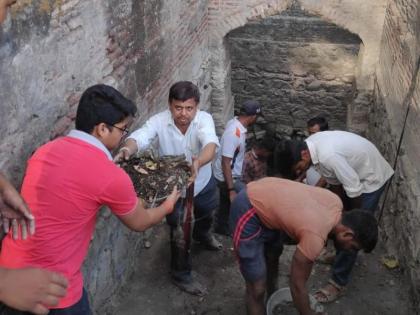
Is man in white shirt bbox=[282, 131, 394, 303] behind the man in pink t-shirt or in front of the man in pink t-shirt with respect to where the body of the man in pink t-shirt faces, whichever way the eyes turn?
in front

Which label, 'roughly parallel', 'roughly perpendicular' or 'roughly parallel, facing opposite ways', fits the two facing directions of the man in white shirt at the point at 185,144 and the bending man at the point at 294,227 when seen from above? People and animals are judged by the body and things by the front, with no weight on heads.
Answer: roughly perpendicular

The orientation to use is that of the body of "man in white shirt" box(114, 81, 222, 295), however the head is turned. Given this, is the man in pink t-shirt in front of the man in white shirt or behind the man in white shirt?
in front

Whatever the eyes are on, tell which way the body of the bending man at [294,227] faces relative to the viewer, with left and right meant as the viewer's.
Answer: facing to the right of the viewer

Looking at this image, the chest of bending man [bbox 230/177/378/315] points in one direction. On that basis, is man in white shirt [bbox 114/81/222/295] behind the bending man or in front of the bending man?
behind
